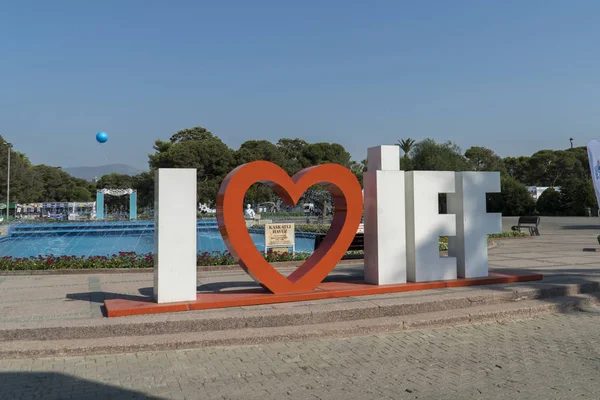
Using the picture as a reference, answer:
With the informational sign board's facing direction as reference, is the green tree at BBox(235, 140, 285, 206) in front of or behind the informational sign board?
behind

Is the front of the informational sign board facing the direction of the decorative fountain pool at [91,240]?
no

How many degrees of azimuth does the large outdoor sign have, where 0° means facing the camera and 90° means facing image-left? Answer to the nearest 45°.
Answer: approximately 315°

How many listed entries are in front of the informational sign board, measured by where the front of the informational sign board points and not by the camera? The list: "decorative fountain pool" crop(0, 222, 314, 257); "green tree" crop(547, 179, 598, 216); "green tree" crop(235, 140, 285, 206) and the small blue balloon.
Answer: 0

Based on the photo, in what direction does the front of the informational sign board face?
toward the camera

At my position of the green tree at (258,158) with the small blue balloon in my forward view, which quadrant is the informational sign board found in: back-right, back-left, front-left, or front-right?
front-left

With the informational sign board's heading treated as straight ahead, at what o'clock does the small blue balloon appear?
The small blue balloon is roughly at 5 o'clock from the informational sign board.

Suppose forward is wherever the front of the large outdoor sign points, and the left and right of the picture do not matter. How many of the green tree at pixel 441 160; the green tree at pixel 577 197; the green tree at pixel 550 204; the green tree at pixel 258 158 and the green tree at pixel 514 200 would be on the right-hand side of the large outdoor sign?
0

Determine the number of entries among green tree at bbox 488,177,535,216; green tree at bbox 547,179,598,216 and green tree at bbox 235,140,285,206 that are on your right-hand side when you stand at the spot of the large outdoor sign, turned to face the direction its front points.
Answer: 0

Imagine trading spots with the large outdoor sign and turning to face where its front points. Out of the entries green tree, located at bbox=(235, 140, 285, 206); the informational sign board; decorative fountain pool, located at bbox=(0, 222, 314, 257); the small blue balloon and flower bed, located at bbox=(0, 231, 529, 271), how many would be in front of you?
0

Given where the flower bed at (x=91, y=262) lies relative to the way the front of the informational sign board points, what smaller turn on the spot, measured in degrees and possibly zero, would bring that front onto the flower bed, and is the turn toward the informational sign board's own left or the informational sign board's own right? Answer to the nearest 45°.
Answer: approximately 90° to the informational sign board's own right

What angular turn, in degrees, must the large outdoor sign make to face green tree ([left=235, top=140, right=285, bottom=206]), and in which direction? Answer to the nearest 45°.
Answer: approximately 135° to its left

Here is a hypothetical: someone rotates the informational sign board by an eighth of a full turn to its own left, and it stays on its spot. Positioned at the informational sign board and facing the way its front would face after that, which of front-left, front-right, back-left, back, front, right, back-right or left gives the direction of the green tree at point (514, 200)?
left

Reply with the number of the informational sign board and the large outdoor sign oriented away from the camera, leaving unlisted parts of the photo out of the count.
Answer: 0

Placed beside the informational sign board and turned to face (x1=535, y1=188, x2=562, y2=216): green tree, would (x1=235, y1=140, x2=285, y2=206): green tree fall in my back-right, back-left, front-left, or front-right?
front-left
